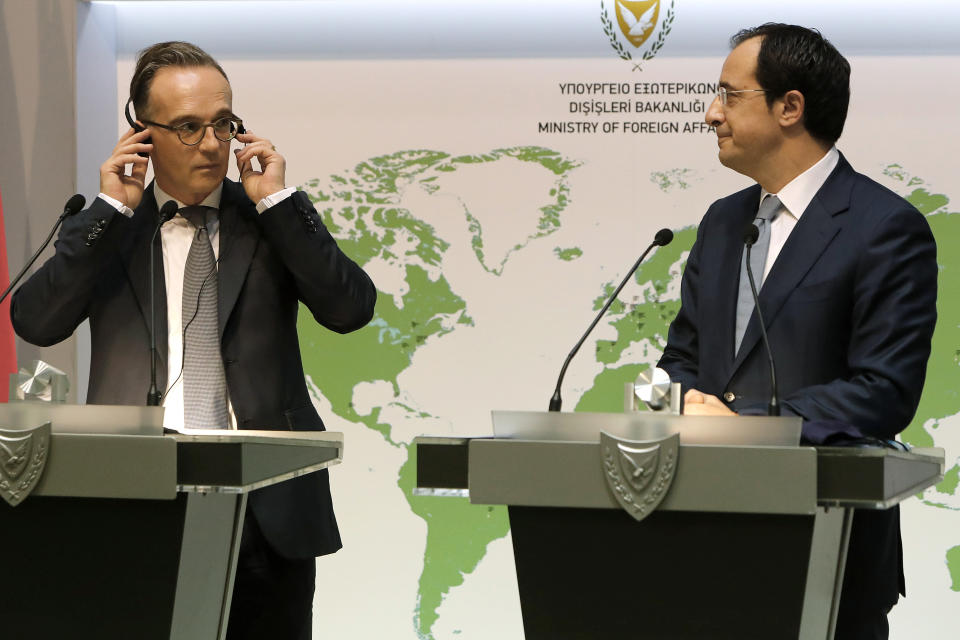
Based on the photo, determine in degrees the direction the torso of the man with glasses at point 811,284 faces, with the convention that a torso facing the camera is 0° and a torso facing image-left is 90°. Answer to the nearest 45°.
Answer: approximately 45°

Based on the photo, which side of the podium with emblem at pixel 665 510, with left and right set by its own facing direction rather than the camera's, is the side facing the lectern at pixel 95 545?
right

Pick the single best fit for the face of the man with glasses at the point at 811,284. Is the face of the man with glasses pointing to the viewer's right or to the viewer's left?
to the viewer's left

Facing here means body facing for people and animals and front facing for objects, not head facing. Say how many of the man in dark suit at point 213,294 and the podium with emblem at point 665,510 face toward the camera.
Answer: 2

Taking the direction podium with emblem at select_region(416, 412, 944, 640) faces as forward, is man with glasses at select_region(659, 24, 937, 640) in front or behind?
behind

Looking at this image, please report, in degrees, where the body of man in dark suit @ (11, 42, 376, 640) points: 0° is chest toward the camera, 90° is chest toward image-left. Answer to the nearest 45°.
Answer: approximately 0°

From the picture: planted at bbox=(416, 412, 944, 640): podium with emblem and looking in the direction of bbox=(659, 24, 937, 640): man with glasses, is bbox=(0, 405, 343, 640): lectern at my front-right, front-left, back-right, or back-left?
back-left

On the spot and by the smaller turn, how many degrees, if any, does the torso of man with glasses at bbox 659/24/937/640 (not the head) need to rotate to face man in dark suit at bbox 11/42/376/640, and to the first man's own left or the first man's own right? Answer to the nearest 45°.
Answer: approximately 45° to the first man's own right
